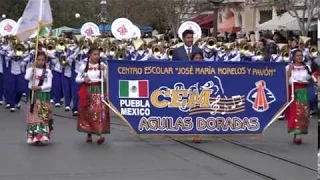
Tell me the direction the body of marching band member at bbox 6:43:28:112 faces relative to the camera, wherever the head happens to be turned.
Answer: toward the camera

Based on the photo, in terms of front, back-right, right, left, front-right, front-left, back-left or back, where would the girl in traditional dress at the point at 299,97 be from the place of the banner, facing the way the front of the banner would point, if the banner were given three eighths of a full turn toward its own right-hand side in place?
back-right

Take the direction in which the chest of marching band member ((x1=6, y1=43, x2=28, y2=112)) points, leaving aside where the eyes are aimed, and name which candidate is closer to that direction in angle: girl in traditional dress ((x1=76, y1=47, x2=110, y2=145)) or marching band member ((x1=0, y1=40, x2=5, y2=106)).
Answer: the girl in traditional dress

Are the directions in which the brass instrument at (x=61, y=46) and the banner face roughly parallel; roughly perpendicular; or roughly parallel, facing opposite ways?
roughly parallel

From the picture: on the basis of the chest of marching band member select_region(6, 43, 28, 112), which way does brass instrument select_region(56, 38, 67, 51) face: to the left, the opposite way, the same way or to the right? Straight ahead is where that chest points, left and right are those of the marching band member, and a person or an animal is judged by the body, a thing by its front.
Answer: the same way

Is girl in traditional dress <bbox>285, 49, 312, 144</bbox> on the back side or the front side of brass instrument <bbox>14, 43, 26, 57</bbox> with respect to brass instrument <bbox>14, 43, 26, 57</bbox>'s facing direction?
on the front side

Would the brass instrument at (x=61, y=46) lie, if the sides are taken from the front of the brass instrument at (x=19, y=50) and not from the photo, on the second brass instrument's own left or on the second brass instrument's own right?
on the second brass instrument's own left

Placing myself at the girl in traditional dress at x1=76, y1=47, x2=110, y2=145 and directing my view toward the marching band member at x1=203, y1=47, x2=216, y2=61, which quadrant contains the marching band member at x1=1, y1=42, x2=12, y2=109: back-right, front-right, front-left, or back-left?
front-left

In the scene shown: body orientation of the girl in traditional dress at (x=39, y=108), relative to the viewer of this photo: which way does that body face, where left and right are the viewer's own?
facing the viewer

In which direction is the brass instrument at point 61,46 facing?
toward the camera

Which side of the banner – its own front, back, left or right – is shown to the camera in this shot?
front
